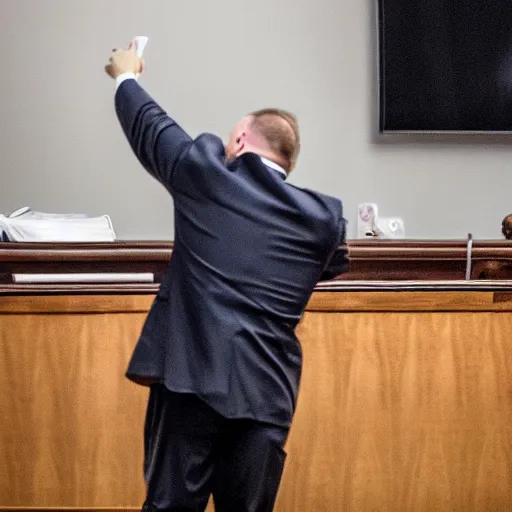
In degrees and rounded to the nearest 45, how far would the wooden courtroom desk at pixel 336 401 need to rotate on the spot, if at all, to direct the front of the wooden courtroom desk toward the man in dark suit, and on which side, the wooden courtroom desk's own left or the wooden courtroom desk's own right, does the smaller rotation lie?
approximately 45° to the wooden courtroom desk's own right

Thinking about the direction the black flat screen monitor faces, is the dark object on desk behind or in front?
in front

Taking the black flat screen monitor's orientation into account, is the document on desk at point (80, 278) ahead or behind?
ahead

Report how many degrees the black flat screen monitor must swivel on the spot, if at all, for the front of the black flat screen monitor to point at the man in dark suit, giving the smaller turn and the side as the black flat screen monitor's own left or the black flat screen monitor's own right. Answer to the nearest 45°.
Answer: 0° — it already faces them

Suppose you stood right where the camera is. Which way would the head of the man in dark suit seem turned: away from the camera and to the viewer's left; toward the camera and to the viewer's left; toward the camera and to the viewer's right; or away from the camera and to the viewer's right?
away from the camera and to the viewer's left

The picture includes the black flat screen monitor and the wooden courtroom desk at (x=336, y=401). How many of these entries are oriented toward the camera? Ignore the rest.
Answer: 2

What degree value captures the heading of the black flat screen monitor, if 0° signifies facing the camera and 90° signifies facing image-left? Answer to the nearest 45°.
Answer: approximately 0°

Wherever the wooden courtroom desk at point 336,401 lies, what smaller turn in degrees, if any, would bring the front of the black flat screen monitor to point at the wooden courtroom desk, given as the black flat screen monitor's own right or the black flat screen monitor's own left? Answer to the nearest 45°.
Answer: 0° — it already faces it

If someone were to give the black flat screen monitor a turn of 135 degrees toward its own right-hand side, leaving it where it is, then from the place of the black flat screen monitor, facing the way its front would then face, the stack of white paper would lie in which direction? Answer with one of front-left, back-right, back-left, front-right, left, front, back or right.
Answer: left
